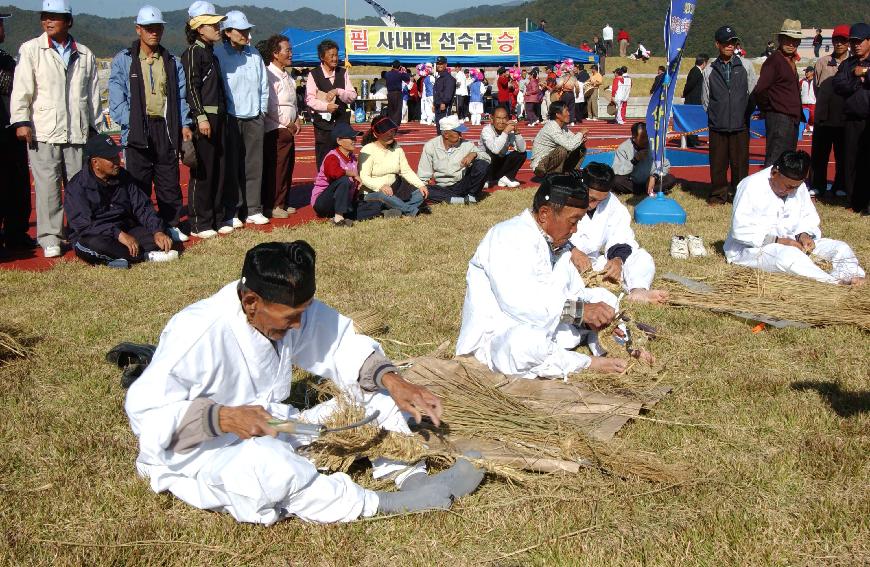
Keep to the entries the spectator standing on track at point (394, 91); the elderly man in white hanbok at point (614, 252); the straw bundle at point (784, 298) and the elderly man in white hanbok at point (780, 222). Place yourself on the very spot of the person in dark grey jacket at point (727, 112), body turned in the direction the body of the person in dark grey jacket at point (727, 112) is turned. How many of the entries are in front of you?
3

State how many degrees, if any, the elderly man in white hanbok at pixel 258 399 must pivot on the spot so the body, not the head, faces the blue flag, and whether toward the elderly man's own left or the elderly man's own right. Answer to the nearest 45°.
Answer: approximately 90° to the elderly man's own left

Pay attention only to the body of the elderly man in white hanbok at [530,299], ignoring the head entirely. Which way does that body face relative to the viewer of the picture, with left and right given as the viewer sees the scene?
facing to the right of the viewer

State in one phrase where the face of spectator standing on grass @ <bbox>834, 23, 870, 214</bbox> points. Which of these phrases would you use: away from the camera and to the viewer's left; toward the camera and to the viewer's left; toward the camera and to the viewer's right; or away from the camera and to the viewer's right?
toward the camera and to the viewer's left

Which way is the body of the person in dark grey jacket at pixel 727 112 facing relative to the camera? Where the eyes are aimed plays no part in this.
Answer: toward the camera

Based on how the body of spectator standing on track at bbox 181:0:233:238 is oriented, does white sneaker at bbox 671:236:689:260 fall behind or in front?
in front

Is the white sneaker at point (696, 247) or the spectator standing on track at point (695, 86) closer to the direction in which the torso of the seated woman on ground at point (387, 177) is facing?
the white sneaker

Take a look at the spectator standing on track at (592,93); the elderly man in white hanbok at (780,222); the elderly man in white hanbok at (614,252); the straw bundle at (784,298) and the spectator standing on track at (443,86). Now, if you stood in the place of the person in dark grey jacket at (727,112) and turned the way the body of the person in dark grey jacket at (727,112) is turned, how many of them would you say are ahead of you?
3

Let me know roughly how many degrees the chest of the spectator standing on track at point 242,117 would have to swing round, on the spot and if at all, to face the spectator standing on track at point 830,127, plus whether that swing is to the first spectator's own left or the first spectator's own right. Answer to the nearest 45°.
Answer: approximately 45° to the first spectator's own left

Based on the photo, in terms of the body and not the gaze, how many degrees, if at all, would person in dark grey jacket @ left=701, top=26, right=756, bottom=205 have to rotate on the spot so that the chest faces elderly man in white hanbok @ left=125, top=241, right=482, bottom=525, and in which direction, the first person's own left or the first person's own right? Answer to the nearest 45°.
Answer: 0° — they already face them

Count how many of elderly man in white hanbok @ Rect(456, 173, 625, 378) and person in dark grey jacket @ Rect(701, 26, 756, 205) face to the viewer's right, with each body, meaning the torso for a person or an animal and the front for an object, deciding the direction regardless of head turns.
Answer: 1

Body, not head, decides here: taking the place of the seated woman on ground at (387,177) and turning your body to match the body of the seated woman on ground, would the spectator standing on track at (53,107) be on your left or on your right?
on your right

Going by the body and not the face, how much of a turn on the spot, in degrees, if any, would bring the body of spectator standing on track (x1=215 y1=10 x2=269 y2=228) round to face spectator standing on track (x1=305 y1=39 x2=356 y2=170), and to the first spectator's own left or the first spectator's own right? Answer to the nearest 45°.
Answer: approximately 90° to the first spectator's own left

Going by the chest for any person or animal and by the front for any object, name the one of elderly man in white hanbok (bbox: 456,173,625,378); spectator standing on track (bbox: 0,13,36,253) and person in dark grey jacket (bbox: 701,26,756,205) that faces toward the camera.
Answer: person in dark grey jacket (bbox: 701,26,756,205)
